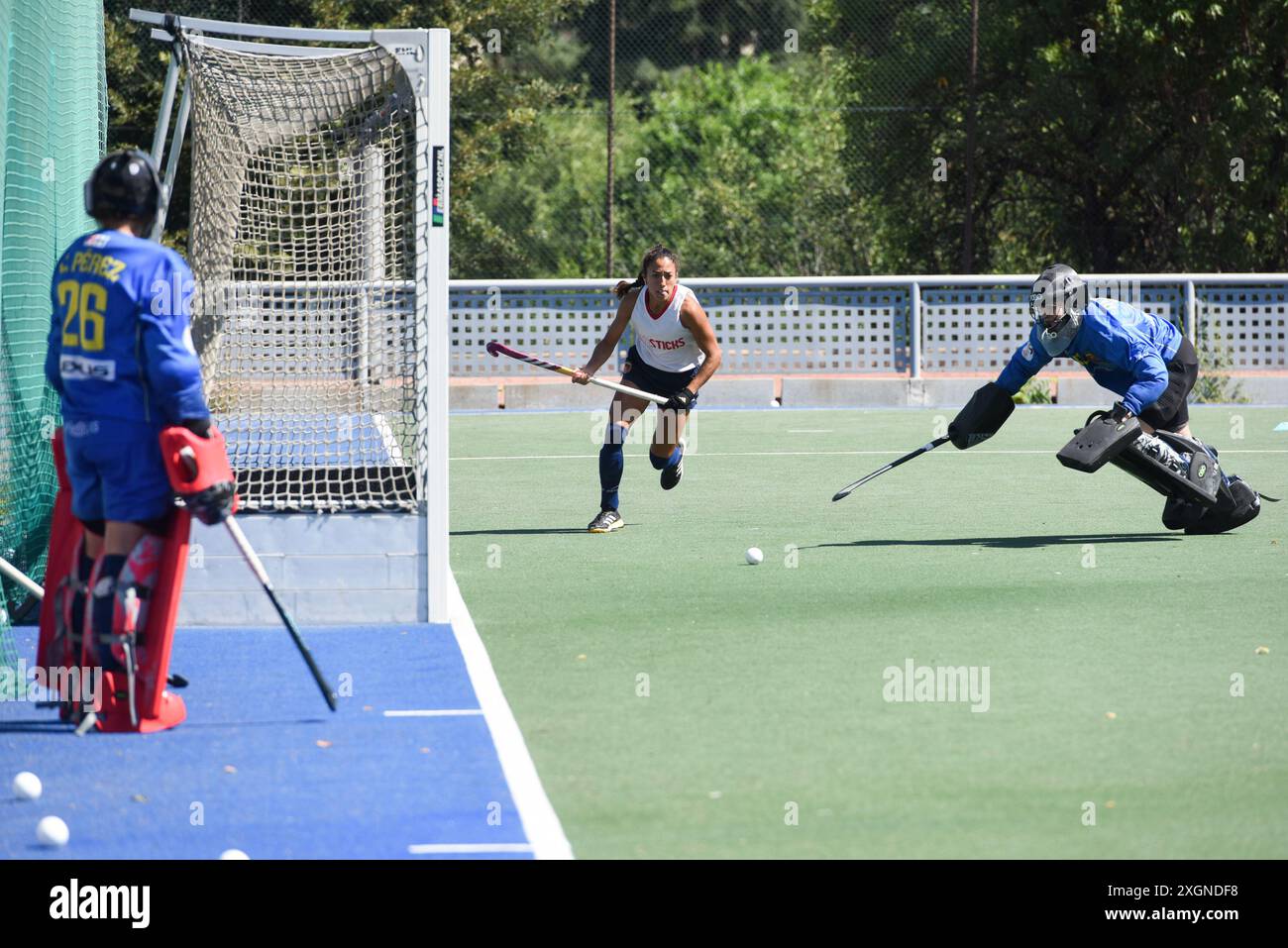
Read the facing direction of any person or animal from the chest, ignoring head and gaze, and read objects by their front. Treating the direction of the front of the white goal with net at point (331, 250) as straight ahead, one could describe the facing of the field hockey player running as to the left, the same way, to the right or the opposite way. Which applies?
to the right

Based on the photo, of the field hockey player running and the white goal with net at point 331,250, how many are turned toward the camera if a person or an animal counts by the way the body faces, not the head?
1

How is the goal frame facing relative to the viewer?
to the viewer's right

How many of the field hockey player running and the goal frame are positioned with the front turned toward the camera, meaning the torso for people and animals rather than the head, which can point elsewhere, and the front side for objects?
1

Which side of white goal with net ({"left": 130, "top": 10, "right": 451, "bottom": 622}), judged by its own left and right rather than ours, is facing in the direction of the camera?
right

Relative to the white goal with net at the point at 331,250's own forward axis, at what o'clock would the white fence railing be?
The white fence railing is roughly at 10 o'clock from the white goal with net.

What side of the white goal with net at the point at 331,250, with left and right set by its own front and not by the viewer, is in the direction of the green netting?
back

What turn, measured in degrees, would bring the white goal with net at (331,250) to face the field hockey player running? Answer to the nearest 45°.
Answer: approximately 45° to its left

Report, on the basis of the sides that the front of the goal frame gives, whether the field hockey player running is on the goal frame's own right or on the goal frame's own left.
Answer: on the goal frame's own left

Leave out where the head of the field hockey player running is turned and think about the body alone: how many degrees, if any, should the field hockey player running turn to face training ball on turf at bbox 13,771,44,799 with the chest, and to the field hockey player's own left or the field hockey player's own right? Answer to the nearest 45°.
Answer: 0° — they already face it

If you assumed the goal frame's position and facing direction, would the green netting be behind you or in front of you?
behind

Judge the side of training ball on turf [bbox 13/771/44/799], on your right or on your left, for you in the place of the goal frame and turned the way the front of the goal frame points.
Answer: on your right
